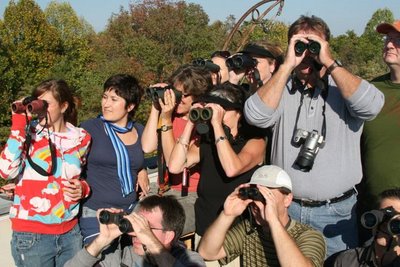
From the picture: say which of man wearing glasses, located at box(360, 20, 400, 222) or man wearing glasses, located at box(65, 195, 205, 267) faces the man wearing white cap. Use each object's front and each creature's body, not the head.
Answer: man wearing glasses, located at box(360, 20, 400, 222)

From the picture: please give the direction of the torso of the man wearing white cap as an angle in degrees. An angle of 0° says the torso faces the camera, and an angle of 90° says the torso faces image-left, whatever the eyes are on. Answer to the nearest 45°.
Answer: approximately 45°

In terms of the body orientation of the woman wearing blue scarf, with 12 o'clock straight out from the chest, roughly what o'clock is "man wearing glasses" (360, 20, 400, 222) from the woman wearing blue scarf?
The man wearing glasses is roughly at 10 o'clock from the woman wearing blue scarf.

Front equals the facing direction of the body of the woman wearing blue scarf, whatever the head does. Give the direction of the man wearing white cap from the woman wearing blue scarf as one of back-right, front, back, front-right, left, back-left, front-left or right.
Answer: front-left
